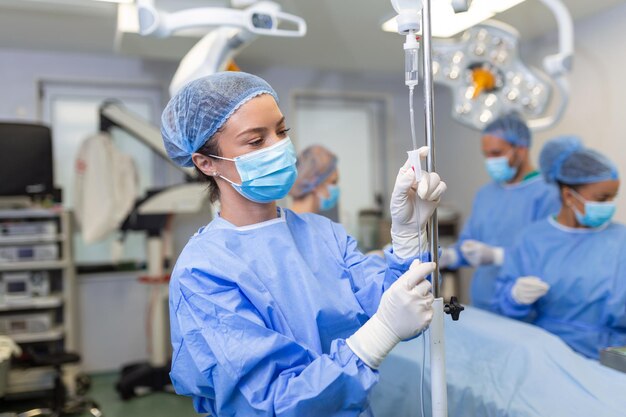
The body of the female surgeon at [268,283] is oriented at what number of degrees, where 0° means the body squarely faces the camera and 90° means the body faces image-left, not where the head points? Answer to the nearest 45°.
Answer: approximately 315°

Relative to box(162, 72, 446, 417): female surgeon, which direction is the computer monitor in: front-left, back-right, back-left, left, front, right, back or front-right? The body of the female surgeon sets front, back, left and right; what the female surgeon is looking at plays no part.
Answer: back

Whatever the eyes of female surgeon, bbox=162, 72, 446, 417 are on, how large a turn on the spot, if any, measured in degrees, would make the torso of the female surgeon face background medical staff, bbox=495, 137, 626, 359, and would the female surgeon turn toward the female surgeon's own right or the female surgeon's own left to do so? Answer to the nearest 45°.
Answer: approximately 90° to the female surgeon's own left

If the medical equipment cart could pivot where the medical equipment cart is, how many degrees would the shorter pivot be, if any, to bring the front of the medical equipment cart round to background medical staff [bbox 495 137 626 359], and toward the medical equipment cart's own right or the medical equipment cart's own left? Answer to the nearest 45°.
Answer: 0° — it already faces them

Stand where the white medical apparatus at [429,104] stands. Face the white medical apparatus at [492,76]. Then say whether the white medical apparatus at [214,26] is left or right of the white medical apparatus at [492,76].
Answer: left

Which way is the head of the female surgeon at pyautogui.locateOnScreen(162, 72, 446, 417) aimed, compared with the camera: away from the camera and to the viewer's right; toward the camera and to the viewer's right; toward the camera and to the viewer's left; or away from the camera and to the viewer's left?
toward the camera and to the viewer's right
